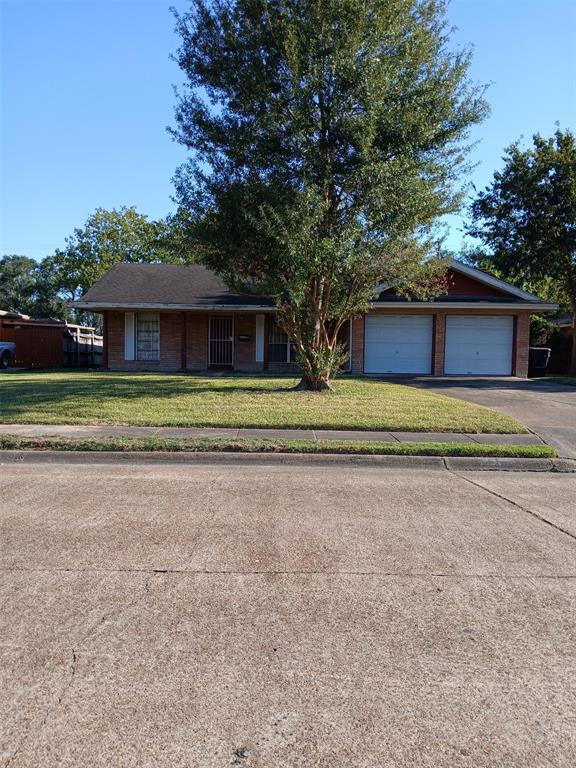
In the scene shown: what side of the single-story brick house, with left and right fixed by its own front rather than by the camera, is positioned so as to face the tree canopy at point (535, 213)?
left

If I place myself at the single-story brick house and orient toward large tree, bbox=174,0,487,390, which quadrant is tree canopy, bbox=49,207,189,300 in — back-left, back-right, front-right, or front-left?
back-right

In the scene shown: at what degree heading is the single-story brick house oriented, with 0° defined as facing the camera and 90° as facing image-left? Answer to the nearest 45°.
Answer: approximately 0°

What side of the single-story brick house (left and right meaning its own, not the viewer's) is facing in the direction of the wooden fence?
right

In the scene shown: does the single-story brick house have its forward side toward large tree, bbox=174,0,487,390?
yes

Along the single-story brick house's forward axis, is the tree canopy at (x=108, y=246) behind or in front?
behind
